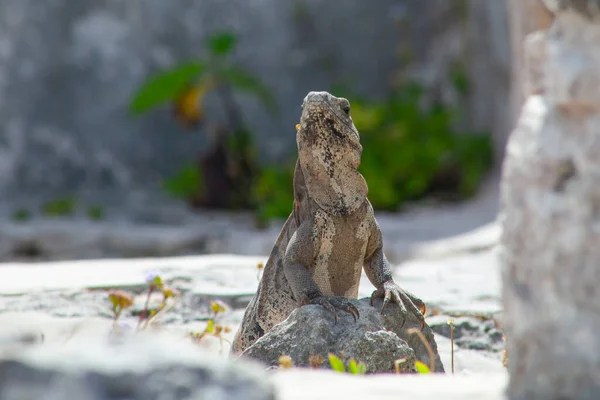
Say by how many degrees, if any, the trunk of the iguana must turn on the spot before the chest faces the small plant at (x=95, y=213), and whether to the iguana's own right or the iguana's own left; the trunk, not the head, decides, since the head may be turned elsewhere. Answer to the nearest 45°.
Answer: approximately 180°

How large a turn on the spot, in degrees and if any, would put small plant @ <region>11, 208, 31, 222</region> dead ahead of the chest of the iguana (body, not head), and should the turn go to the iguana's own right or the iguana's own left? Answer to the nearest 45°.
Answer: approximately 180°

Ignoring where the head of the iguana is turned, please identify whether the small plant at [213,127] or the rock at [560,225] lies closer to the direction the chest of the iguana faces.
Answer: the rock

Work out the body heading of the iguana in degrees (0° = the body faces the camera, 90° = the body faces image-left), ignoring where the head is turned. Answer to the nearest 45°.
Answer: approximately 315°
